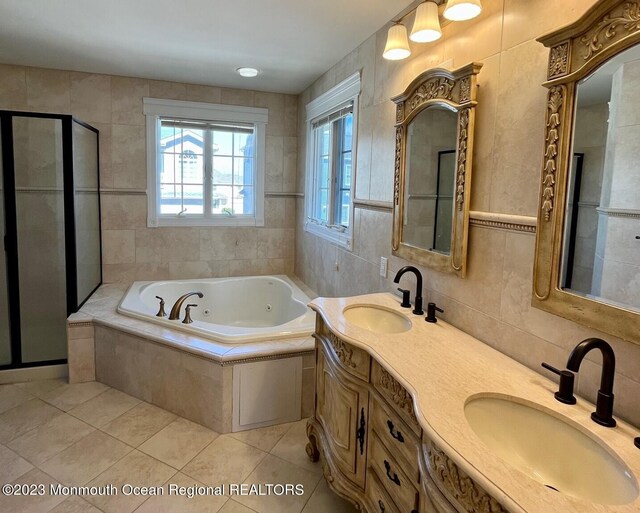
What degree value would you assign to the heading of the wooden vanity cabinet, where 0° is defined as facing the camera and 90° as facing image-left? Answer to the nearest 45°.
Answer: approximately 45°

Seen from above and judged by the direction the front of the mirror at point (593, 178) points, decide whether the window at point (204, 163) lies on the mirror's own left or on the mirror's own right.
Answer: on the mirror's own right

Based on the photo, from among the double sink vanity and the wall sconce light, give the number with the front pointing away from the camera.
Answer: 0

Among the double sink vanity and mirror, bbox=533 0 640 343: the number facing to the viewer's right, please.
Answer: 0

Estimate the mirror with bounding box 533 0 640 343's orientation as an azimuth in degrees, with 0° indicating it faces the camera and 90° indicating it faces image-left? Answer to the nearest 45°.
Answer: approximately 45°

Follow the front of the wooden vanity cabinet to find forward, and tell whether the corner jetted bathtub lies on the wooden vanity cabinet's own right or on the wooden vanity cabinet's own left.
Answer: on the wooden vanity cabinet's own right
